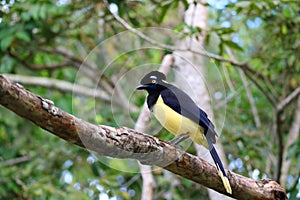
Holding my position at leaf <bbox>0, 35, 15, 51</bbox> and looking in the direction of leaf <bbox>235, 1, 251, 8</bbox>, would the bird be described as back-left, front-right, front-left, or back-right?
front-right

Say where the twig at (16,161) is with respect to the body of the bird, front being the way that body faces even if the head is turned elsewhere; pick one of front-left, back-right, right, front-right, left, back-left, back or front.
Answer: front-right

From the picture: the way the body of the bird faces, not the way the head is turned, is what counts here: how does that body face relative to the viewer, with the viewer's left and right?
facing to the left of the viewer

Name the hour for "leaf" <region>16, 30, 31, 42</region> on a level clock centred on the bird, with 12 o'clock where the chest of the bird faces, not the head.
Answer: The leaf is roughly at 2 o'clock from the bird.

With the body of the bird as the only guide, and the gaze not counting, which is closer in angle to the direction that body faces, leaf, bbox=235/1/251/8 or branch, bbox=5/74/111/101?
the branch

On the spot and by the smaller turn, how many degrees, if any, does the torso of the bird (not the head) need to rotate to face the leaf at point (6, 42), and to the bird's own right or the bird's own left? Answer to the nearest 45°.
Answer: approximately 45° to the bird's own right

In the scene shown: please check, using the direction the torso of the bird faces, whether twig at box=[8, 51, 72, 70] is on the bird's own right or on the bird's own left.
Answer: on the bird's own right

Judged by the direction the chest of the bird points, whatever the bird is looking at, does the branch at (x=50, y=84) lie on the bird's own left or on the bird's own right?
on the bird's own right

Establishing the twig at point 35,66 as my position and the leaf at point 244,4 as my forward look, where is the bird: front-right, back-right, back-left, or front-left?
front-right
